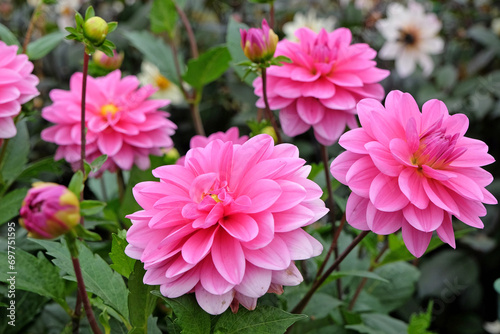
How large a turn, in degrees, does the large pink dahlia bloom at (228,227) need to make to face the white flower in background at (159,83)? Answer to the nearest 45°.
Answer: approximately 180°

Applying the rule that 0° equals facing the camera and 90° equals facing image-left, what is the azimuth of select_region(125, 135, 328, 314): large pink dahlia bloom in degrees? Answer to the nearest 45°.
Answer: approximately 0°
